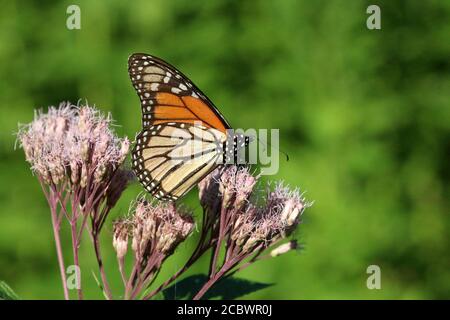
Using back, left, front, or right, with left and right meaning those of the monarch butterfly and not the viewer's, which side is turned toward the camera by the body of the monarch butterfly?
right
